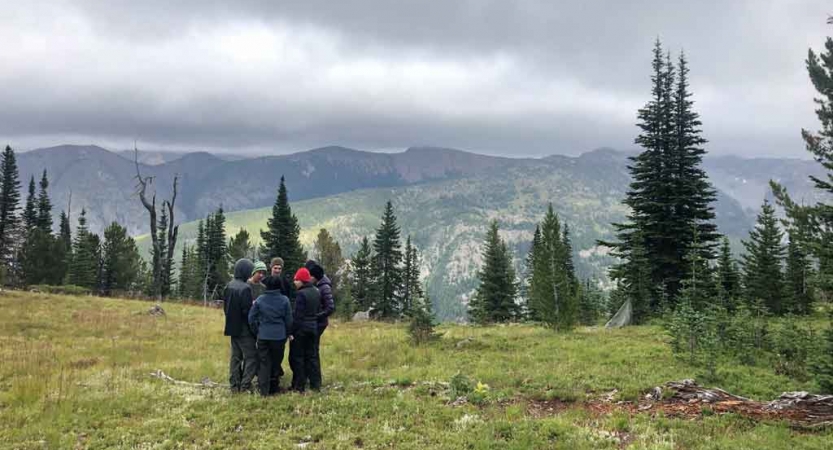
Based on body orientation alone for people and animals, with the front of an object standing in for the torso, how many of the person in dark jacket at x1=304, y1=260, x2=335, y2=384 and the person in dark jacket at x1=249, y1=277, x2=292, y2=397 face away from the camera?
1

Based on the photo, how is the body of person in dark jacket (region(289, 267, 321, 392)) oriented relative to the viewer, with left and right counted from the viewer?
facing away from the viewer and to the left of the viewer

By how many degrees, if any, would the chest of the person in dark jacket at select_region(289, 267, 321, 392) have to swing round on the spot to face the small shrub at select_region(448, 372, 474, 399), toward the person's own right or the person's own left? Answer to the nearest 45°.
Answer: approximately 135° to the person's own right

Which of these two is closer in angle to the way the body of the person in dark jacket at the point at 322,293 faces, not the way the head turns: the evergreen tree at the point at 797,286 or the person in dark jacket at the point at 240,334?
the person in dark jacket

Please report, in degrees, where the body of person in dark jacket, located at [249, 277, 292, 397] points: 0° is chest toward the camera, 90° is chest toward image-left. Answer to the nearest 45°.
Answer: approximately 180°

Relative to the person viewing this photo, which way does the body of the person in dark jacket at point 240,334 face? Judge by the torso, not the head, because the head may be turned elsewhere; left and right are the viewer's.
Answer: facing away from the viewer and to the right of the viewer

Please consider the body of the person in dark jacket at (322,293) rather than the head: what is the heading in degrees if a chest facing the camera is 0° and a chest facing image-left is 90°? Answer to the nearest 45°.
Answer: approximately 90°

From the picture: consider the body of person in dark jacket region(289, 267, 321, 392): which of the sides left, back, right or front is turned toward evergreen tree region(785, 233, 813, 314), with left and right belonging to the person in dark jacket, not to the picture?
right

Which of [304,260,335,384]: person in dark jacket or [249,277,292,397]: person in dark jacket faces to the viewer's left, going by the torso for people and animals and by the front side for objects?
[304,260,335,384]: person in dark jacket

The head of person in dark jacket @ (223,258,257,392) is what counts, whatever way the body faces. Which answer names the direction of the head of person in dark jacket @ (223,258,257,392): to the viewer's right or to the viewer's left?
to the viewer's right

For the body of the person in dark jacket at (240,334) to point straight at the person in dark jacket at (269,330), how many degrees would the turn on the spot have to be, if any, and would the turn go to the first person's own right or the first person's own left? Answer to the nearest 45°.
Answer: approximately 90° to the first person's own right

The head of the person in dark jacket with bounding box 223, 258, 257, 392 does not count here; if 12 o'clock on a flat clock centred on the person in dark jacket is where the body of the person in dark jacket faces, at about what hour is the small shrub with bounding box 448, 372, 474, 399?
The small shrub is roughly at 2 o'clock from the person in dark jacket.
